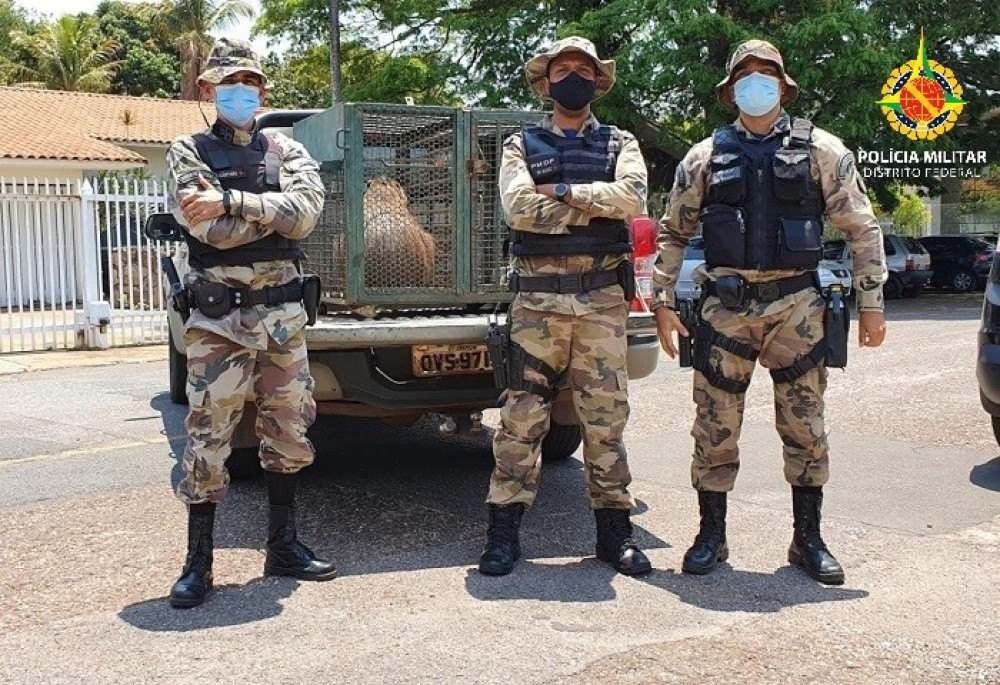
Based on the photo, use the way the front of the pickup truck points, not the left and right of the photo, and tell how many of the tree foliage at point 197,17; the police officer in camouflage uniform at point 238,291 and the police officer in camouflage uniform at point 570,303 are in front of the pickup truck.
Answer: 1

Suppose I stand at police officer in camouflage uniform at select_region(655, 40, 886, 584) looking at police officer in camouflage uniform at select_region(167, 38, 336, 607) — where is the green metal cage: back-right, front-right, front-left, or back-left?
front-right

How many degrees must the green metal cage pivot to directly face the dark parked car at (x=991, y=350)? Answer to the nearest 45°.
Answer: approximately 90° to its left

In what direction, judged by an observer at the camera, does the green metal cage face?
facing the viewer

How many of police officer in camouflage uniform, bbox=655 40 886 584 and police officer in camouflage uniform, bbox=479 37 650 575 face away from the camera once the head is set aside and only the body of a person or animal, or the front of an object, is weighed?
0

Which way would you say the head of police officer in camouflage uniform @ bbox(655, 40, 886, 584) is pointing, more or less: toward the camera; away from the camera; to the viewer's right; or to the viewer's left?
toward the camera

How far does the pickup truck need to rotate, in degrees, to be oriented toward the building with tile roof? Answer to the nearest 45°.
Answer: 0° — it already faces it

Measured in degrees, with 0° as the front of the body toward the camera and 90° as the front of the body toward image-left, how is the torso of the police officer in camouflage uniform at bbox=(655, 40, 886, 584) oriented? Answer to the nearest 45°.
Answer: approximately 0°

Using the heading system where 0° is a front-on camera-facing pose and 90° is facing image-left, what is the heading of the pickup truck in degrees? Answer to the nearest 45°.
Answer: approximately 180°

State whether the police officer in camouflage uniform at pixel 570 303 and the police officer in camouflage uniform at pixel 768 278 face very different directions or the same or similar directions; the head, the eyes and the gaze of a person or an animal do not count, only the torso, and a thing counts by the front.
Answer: same or similar directions

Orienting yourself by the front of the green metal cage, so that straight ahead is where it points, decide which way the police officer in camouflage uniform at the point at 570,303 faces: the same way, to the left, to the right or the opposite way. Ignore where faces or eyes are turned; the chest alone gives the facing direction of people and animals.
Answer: the same way

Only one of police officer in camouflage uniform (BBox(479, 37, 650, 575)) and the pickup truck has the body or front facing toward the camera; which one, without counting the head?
the police officer in camouflage uniform

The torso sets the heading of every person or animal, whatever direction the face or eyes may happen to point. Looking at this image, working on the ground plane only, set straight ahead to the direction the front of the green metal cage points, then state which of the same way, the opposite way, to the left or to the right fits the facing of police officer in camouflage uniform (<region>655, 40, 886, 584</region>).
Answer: the same way

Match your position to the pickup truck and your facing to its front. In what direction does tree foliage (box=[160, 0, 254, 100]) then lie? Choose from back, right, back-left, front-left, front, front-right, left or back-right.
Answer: front

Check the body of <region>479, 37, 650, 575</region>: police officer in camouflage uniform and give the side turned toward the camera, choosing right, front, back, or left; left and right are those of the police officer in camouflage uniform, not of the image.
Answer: front

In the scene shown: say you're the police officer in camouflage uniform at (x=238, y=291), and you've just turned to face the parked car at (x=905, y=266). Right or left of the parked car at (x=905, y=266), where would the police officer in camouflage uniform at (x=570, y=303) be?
right

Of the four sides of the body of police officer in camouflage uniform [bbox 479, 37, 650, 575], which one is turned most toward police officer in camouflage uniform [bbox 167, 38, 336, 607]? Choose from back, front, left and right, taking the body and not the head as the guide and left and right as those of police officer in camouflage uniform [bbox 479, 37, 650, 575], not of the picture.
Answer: right
